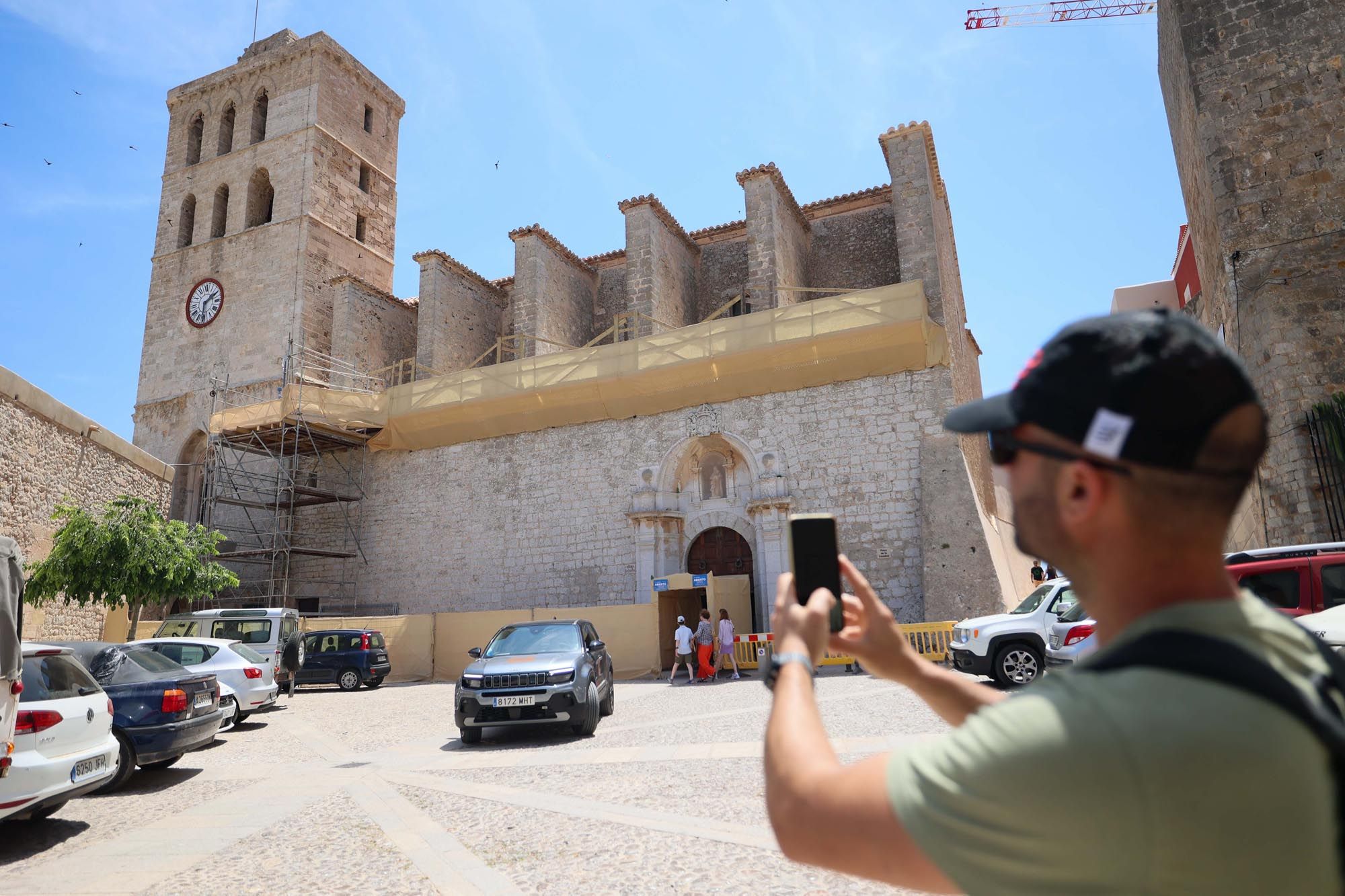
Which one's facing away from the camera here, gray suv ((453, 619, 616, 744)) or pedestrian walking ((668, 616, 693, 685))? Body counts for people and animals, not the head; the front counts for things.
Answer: the pedestrian walking

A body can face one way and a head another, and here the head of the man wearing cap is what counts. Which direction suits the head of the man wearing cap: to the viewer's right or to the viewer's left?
to the viewer's left

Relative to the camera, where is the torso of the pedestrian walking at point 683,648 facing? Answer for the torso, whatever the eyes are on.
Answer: away from the camera

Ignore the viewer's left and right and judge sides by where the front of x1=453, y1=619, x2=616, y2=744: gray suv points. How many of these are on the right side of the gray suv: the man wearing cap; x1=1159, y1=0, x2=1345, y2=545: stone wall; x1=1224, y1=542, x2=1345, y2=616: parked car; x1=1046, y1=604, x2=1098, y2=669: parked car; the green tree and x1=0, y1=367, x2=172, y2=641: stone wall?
2

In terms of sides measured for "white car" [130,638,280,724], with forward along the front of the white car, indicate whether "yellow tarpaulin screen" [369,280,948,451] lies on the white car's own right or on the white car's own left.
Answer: on the white car's own right

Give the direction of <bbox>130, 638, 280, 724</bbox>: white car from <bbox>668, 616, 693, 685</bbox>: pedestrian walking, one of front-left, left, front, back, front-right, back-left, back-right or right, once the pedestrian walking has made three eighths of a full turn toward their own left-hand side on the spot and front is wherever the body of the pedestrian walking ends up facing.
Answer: front

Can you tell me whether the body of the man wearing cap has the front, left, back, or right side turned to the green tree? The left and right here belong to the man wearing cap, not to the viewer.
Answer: front

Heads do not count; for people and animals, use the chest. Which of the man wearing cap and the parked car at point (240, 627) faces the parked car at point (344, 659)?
the man wearing cap

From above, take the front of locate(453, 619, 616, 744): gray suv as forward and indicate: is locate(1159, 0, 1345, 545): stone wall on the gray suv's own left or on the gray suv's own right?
on the gray suv's own left

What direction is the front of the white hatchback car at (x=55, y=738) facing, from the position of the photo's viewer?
facing away from the viewer and to the left of the viewer

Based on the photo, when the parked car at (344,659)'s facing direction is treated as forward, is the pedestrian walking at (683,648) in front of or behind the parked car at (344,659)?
behind
